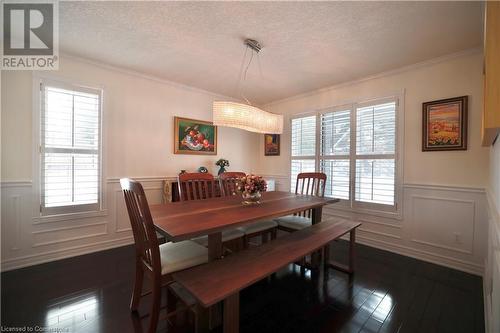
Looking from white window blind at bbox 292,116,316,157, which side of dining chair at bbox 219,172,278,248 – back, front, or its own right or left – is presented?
left

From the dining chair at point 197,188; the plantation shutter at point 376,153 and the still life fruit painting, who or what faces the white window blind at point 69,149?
the plantation shutter

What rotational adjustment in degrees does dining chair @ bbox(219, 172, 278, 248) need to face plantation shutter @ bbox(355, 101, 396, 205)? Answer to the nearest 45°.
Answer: approximately 45° to its left

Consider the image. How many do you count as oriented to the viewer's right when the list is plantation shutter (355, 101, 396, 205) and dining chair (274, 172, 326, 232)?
0

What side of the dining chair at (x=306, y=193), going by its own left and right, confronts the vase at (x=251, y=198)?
front

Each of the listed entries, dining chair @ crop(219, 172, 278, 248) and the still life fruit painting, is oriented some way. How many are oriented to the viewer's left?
0

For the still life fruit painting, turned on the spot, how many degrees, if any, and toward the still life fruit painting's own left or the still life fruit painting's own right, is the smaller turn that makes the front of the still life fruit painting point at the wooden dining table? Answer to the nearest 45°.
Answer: approximately 45° to the still life fruit painting's own right

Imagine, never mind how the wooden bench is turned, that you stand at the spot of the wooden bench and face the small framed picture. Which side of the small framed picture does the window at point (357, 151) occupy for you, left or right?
right

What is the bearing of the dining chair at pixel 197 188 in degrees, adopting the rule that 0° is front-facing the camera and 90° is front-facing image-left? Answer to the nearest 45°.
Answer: approximately 315°

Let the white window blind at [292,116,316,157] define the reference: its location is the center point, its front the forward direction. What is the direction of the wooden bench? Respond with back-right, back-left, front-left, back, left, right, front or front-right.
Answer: front-left

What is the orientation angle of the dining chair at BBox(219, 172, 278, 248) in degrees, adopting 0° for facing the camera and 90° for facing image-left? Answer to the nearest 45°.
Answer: approximately 315°

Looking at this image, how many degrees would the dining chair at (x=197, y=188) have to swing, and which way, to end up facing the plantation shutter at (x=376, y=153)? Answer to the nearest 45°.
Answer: approximately 45° to its left
